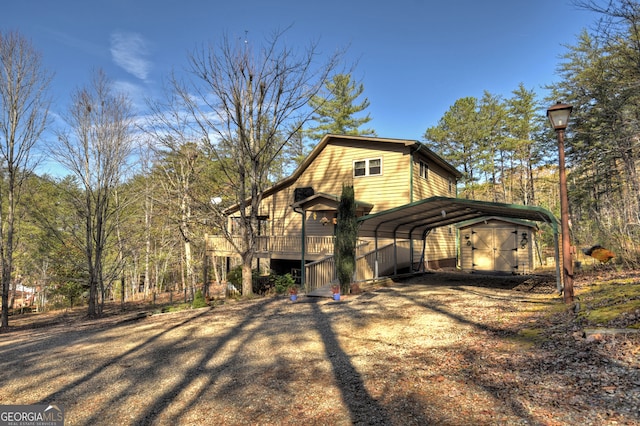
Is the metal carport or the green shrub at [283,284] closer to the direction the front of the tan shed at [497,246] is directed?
the metal carport

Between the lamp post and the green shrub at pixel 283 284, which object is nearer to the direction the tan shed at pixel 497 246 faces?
the lamp post

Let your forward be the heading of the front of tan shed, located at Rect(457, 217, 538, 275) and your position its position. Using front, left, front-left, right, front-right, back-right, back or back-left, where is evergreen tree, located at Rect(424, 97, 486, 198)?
back

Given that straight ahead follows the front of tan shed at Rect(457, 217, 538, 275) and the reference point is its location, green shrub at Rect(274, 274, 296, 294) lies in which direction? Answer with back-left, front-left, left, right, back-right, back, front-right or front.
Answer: front-right

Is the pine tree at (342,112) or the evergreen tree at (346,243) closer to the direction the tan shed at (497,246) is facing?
the evergreen tree

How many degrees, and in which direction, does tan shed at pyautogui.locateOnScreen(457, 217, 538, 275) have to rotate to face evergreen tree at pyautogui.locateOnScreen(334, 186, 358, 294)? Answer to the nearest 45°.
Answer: approximately 45° to its right

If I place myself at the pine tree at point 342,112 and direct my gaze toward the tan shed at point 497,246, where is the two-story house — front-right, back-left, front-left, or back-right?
front-right

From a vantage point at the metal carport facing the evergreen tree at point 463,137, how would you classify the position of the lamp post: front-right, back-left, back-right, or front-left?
back-right

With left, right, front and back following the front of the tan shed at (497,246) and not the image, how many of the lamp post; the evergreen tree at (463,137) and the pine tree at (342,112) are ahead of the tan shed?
1

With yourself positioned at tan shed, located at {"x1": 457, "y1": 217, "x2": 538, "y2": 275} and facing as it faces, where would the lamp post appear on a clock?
The lamp post is roughly at 12 o'clock from the tan shed.

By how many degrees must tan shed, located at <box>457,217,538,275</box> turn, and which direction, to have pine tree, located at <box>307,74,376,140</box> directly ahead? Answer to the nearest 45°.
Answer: approximately 135° to its right

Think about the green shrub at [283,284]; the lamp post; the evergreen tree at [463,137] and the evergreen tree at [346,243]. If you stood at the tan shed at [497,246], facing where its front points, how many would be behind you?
1

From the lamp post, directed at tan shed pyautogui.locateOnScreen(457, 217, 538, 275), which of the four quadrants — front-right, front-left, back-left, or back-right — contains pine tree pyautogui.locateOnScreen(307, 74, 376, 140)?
front-left

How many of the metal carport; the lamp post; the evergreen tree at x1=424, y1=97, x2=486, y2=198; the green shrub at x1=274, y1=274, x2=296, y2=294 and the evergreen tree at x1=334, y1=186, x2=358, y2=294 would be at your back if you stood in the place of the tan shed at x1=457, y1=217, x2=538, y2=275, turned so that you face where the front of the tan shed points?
1

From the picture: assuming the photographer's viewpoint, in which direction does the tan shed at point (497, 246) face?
facing the viewer

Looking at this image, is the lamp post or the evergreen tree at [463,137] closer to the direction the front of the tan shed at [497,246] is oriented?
the lamp post

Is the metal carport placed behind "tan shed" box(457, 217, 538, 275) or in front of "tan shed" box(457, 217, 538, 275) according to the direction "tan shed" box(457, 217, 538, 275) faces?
in front

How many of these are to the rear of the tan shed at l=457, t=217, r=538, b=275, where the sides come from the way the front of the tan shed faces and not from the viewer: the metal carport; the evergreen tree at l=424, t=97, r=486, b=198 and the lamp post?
1
